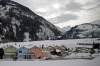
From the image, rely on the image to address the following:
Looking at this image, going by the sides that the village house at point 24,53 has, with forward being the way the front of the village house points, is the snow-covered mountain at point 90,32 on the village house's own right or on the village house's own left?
on the village house's own left

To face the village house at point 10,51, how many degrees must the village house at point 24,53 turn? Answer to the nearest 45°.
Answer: approximately 90° to its right

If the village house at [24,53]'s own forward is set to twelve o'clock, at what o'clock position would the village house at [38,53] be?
the village house at [38,53] is roughly at 9 o'clock from the village house at [24,53].

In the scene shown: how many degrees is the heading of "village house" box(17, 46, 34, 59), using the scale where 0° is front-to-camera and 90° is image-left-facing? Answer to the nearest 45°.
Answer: approximately 0°
